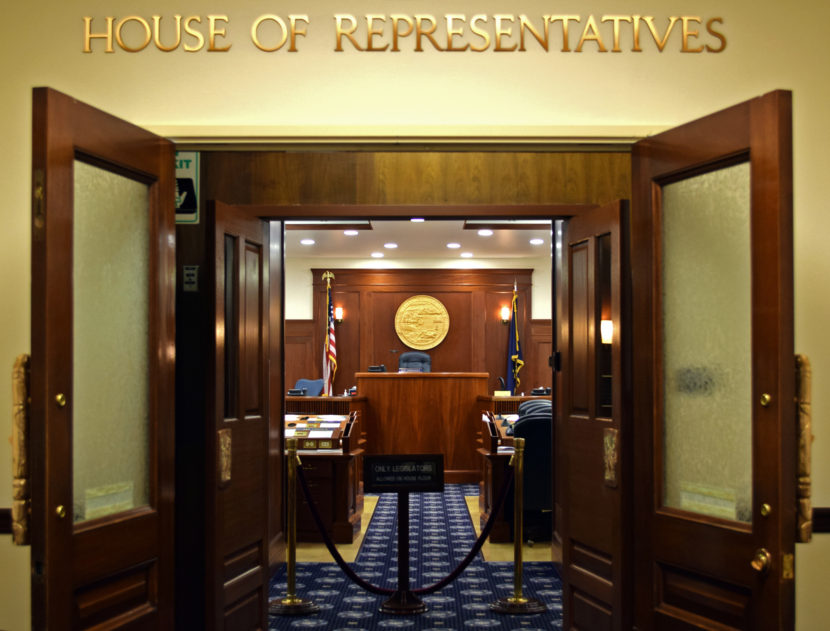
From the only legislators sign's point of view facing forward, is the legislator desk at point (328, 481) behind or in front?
behind

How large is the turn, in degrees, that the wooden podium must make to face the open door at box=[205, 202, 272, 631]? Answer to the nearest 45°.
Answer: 0° — it already faces it

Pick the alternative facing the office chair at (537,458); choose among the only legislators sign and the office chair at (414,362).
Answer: the office chair at (414,362)

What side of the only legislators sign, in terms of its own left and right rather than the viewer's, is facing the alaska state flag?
back

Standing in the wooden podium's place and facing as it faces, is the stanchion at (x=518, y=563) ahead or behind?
ahead

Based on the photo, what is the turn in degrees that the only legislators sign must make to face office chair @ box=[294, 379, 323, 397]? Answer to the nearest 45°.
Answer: approximately 180°

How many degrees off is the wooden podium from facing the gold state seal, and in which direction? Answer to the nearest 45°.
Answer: approximately 180°

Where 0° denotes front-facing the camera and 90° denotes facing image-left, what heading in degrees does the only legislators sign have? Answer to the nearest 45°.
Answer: approximately 0°

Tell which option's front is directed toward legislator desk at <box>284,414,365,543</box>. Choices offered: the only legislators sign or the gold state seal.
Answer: the gold state seal

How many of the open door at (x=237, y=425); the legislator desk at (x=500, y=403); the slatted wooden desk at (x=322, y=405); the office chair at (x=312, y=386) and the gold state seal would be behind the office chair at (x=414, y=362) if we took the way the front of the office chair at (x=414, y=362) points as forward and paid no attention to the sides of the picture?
1

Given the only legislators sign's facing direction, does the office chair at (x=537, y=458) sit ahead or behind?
behind

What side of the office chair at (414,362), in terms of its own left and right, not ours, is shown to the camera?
front
